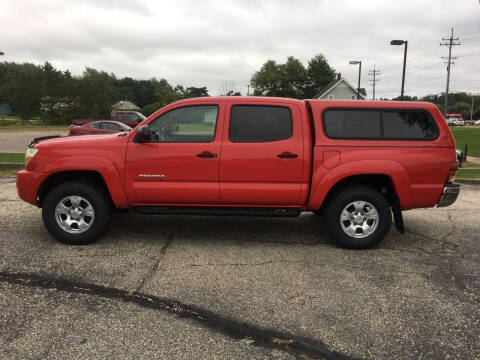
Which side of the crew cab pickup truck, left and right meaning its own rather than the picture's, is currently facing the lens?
left
